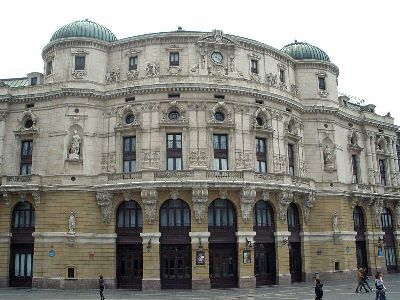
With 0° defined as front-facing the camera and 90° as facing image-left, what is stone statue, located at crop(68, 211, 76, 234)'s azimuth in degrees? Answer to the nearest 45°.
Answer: approximately 0°
